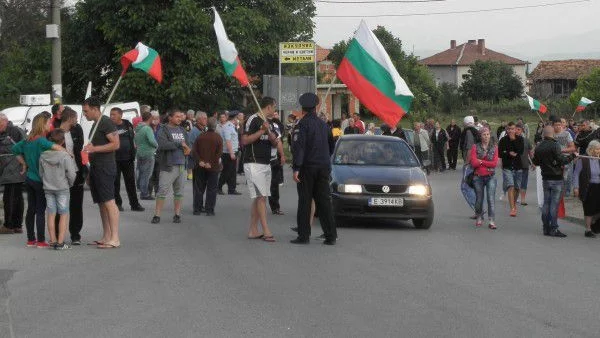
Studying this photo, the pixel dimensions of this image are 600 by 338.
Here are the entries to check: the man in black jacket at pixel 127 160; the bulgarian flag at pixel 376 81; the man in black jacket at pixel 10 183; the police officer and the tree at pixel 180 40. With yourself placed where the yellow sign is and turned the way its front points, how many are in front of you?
4

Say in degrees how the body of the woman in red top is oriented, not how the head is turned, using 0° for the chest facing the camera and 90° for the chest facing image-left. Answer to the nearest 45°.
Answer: approximately 0°

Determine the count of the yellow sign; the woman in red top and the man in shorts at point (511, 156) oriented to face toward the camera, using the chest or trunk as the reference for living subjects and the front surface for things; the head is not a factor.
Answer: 3

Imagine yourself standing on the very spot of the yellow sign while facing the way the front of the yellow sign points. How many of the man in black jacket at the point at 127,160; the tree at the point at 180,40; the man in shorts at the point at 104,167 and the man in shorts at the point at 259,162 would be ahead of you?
3

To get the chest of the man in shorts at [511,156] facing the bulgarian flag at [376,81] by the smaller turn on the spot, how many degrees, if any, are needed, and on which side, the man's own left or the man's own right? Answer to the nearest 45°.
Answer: approximately 45° to the man's own right

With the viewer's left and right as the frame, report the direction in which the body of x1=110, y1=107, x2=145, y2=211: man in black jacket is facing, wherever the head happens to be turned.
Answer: facing the viewer and to the left of the viewer

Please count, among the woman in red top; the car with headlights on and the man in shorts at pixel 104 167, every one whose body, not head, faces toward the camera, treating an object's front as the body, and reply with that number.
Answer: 2

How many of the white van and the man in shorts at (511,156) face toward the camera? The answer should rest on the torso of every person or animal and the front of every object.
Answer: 1

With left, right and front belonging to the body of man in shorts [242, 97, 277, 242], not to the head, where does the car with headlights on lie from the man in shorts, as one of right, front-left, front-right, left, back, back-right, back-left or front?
left

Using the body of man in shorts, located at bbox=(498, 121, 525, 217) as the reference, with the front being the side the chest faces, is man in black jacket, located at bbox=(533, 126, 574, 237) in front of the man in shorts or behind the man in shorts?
in front

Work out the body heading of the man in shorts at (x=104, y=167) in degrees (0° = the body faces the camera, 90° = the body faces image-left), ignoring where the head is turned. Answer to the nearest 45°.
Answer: approximately 90°

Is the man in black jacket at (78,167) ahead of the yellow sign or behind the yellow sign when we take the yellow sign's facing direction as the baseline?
ahead
